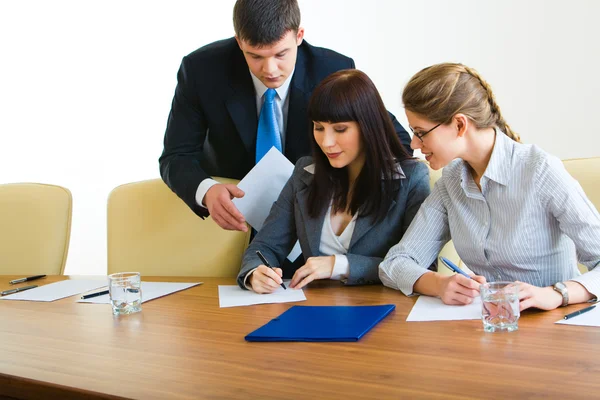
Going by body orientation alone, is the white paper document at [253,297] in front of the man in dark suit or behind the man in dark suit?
in front

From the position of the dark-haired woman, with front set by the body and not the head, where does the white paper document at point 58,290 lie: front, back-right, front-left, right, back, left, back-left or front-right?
front-right

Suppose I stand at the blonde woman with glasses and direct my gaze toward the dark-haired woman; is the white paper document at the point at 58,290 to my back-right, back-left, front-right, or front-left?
front-left

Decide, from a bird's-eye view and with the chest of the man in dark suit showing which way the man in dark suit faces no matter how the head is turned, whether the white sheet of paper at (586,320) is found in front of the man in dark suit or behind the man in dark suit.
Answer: in front

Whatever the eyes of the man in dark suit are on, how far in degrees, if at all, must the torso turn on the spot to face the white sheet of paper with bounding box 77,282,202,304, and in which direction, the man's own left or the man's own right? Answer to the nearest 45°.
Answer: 0° — they already face it

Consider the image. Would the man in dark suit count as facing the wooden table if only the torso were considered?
yes

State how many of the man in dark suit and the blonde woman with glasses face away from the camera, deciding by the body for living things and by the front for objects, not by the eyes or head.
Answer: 0

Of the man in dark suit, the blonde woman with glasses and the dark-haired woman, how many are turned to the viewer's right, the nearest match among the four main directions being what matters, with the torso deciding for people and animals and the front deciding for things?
0

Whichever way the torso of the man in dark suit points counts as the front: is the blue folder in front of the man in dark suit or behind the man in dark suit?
in front

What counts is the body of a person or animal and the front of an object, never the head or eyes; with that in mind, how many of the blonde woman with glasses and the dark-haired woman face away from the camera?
0

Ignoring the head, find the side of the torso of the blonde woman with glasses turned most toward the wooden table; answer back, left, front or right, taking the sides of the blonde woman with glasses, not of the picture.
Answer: front

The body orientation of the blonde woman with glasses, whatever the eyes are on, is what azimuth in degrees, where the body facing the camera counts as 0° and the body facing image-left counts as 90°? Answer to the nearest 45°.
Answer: approximately 45°

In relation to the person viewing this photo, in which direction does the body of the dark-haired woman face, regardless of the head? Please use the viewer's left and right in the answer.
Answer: facing the viewer and to the left of the viewer
